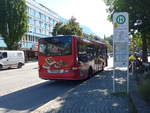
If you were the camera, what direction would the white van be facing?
facing to the left of the viewer

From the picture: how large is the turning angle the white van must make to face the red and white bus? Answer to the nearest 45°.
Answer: approximately 90° to its left

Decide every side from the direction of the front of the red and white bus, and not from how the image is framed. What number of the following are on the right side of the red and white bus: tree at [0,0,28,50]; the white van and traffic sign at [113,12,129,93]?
1

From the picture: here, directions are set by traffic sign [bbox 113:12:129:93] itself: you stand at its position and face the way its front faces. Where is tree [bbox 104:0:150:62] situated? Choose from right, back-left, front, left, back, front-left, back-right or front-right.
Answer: back

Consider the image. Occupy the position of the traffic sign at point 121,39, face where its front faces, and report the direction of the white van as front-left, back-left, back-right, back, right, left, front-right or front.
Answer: back-right
